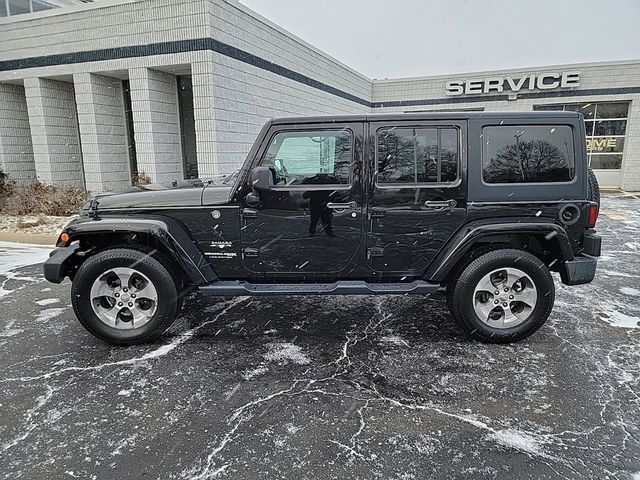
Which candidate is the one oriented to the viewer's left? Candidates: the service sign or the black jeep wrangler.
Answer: the black jeep wrangler

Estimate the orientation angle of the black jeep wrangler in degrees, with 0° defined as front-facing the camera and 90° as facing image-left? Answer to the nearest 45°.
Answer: approximately 90°

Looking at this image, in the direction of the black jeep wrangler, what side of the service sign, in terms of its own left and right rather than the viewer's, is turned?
front

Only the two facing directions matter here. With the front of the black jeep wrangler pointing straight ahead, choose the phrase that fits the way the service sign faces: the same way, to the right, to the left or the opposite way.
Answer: to the left

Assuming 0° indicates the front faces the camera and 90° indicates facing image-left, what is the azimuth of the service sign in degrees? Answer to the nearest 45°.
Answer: approximately 0°

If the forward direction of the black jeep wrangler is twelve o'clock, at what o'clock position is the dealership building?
The dealership building is roughly at 2 o'clock from the black jeep wrangler.

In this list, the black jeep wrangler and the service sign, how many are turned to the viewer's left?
1

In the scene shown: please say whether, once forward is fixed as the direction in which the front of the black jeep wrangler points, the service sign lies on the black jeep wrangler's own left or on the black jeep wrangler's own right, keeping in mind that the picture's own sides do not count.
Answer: on the black jeep wrangler's own right
